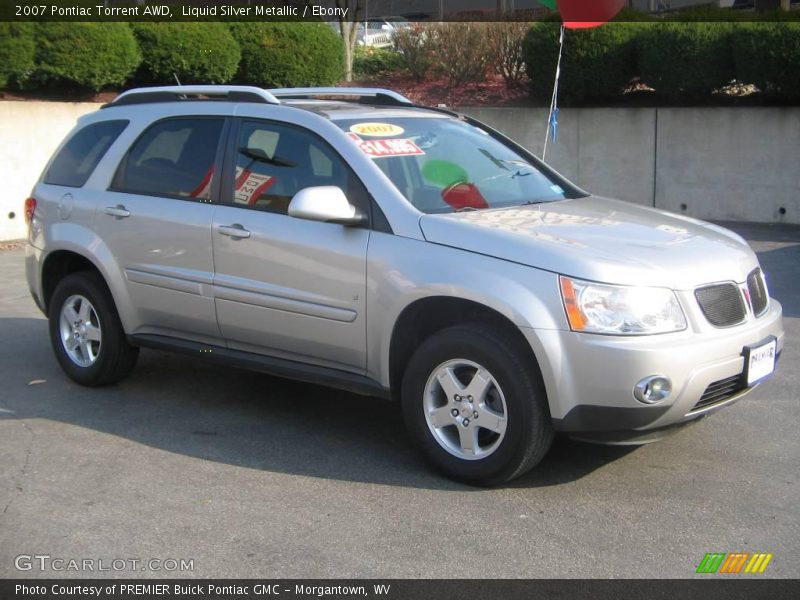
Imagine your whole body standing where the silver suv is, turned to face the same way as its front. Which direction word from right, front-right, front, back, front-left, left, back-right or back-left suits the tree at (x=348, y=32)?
back-left

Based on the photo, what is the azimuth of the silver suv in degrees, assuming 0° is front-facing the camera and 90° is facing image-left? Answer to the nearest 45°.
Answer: approximately 315°

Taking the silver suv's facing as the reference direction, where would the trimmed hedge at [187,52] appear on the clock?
The trimmed hedge is roughly at 7 o'clock from the silver suv.

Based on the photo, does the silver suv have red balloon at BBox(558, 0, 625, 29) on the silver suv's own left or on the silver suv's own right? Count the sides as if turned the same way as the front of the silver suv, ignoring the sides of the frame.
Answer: on the silver suv's own left

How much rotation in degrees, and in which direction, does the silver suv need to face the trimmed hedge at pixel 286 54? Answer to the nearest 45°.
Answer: approximately 135° to its left

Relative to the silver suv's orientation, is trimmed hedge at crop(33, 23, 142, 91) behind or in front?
behind

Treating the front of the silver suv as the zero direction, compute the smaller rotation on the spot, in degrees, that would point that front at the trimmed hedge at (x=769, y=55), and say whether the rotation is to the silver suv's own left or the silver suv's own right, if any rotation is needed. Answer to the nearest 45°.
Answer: approximately 90° to the silver suv's own left

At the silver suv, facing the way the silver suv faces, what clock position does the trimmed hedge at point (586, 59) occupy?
The trimmed hedge is roughly at 8 o'clock from the silver suv.

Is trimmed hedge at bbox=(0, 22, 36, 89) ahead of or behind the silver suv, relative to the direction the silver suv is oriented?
behind
